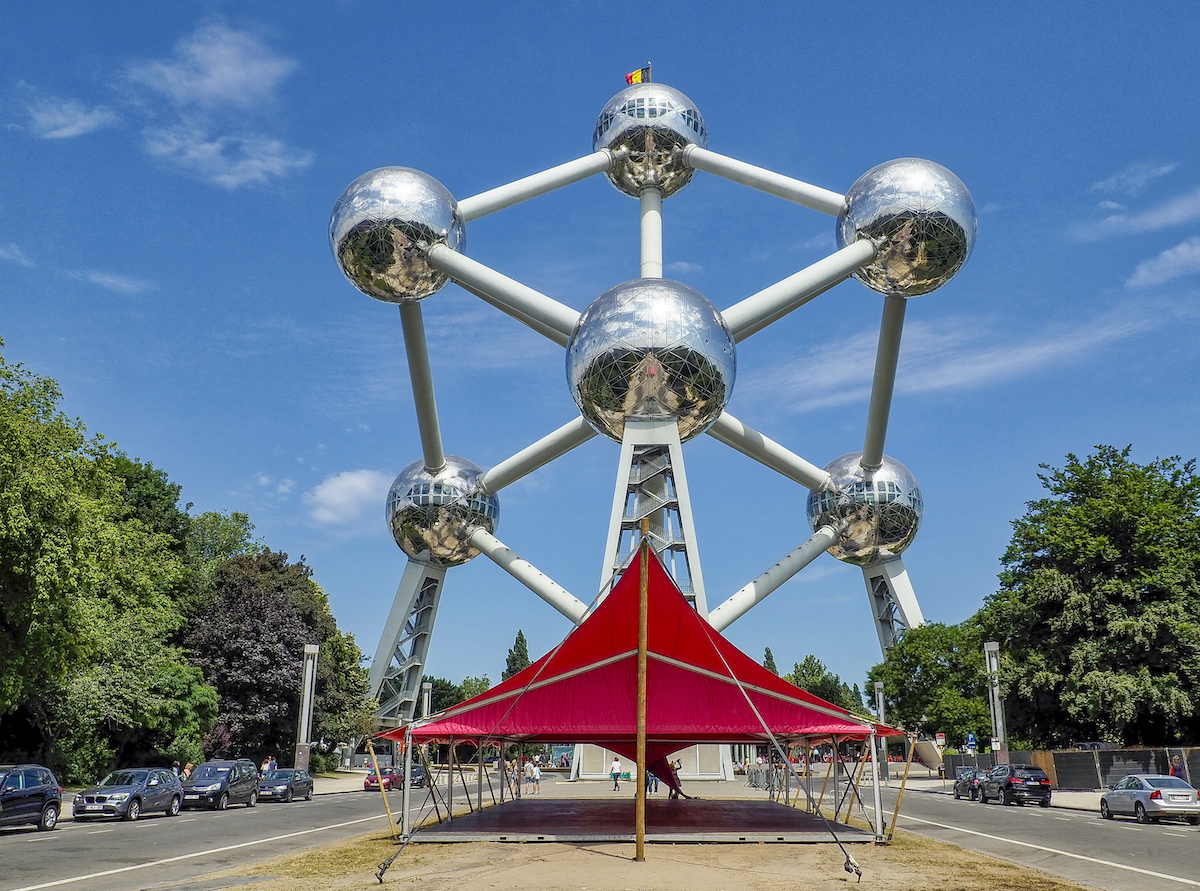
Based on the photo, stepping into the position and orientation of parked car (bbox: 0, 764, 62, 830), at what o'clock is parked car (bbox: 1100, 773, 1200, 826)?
parked car (bbox: 1100, 773, 1200, 826) is roughly at 8 o'clock from parked car (bbox: 0, 764, 62, 830).

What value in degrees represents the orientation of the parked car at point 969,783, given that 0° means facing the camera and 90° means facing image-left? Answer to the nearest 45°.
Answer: approximately 135°

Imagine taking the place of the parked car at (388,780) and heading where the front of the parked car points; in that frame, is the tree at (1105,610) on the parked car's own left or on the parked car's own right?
on the parked car's own left

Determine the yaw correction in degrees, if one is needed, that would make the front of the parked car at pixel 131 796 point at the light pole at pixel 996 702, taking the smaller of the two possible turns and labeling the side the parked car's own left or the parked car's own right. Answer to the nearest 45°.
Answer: approximately 135° to the parked car's own left

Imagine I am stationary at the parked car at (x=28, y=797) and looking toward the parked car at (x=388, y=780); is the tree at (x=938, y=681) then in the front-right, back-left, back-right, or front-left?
front-right

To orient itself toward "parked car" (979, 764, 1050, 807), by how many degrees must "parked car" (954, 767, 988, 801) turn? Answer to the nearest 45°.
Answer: approximately 135° to its left

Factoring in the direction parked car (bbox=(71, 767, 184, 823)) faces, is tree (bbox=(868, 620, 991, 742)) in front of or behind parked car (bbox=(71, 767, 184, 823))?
behind

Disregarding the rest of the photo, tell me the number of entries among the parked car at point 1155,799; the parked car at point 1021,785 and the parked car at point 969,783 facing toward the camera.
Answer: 0

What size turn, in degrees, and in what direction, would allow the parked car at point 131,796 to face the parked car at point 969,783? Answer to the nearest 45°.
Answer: approximately 135° to its left

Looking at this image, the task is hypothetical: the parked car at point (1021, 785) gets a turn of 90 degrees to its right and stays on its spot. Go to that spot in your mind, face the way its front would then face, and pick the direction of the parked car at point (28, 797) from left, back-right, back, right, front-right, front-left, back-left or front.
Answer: back

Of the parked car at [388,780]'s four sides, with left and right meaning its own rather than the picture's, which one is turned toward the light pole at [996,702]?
left

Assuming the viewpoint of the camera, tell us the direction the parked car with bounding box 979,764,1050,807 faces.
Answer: facing away from the viewer and to the left of the viewer

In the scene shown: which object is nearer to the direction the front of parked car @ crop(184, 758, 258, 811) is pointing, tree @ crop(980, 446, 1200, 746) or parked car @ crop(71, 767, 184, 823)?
the parked car

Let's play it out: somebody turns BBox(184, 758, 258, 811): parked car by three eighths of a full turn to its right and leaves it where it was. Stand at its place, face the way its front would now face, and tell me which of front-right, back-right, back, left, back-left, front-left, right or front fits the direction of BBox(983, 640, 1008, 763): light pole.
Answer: right

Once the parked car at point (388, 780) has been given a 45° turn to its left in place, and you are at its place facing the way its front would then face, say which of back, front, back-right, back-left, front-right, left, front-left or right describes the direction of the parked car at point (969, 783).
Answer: front-left

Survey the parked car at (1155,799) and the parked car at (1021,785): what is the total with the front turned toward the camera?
0

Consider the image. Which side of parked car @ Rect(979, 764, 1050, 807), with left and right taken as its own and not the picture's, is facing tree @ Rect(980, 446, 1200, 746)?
right

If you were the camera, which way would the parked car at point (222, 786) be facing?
facing the viewer and to the left of the viewer
